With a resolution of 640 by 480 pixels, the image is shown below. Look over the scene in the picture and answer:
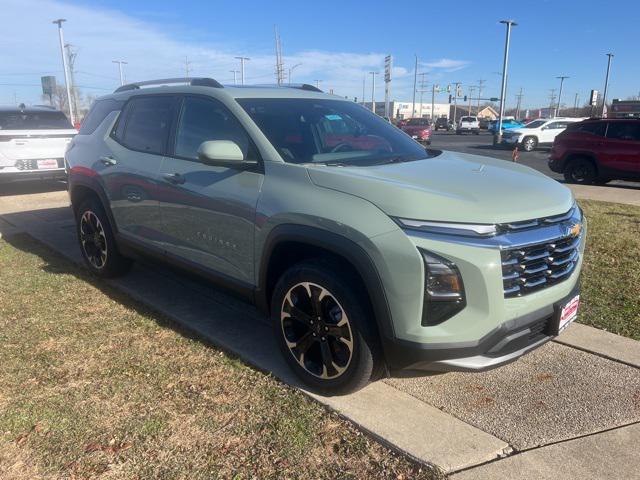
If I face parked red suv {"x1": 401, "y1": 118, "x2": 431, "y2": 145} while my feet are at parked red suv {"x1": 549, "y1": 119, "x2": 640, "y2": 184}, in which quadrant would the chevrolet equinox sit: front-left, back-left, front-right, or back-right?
back-left

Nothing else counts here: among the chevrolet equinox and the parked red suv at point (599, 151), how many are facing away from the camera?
0

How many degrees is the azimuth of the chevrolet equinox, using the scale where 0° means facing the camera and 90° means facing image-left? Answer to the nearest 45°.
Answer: approximately 315°

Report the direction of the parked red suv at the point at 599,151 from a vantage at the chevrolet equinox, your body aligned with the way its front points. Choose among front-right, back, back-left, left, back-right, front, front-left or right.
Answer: left

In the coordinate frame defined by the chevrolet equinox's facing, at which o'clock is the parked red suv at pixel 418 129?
The parked red suv is roughly at 8 o'clock from the chevrolet equinox.
